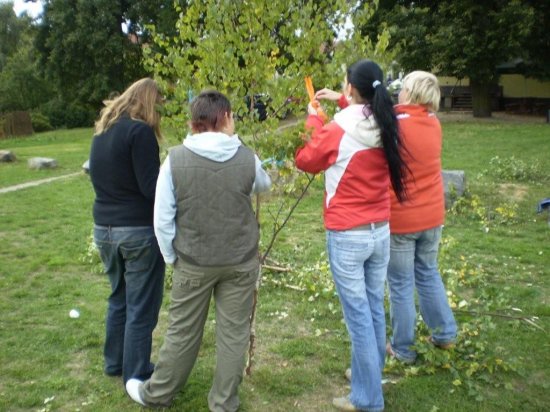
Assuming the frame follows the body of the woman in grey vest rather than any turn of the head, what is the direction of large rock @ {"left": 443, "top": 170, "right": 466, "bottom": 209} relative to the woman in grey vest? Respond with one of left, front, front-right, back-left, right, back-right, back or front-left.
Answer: front-right

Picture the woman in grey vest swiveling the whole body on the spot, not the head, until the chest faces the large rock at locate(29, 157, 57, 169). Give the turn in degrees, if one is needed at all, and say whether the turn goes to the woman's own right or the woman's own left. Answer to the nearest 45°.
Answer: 0° — they already face it

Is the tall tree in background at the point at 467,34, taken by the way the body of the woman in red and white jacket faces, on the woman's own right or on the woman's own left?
on the woman's own right

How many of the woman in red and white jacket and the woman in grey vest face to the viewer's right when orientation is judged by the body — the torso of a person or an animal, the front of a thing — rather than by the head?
0

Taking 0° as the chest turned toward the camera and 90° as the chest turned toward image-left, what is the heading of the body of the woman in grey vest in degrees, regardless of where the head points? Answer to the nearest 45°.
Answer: approximately 180°

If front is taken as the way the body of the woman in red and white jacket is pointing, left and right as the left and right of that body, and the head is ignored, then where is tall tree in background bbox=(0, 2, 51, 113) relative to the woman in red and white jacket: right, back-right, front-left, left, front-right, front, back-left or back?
front

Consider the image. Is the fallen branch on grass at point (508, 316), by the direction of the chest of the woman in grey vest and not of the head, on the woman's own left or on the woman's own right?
on the woman's own right

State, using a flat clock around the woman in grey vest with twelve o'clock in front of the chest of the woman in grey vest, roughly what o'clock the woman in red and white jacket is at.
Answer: The woman in red and white jacket is roughly at 3 o'clock from the woman in grey vest.

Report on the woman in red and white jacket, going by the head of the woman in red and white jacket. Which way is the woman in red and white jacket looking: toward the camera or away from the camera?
away from the camera

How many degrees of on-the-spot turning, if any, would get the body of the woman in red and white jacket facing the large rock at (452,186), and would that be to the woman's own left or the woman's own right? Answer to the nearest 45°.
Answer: approximately 45° to the woman's own right

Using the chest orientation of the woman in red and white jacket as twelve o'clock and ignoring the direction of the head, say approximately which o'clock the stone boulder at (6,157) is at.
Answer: The stone boulder is roughly at 12 o'clock from the woman in red and white jacket.

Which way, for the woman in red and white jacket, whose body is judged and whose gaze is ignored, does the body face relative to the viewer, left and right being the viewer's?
facing away from the viewer and to the left of the viewer
